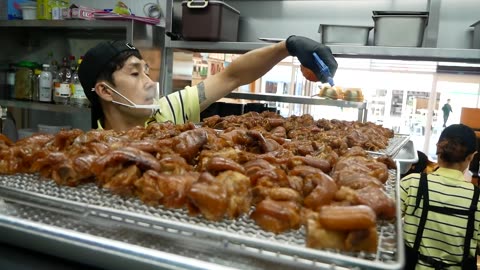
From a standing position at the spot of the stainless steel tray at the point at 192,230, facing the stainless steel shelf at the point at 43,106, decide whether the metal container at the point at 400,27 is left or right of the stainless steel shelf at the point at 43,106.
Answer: right

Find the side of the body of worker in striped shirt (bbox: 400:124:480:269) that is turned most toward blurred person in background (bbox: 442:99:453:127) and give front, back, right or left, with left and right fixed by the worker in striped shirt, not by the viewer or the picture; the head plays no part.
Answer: front

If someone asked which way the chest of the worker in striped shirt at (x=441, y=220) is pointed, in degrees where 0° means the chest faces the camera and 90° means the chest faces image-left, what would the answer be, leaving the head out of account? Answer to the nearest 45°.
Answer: approximately 180°

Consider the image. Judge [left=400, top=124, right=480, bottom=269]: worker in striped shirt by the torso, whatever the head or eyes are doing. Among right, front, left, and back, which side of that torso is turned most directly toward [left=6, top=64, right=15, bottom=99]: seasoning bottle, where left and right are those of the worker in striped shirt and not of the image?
left

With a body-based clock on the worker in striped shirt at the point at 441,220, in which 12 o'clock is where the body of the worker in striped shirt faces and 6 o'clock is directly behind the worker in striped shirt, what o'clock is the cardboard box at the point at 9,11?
The cardboard box is roughly at 9 o'clock from the worker in striped shirt.

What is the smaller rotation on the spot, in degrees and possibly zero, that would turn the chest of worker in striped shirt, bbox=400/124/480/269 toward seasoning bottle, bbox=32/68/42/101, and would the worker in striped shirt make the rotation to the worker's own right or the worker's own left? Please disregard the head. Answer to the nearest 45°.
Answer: approximately 90° to the worker's own left

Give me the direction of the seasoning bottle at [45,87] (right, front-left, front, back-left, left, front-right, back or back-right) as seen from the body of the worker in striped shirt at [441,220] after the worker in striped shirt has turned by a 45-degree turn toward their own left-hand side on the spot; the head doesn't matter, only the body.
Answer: front-left

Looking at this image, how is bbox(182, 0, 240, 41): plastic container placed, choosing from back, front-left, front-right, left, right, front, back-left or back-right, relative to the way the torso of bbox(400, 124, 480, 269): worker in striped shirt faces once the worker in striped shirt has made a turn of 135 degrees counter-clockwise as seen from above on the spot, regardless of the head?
front-right
